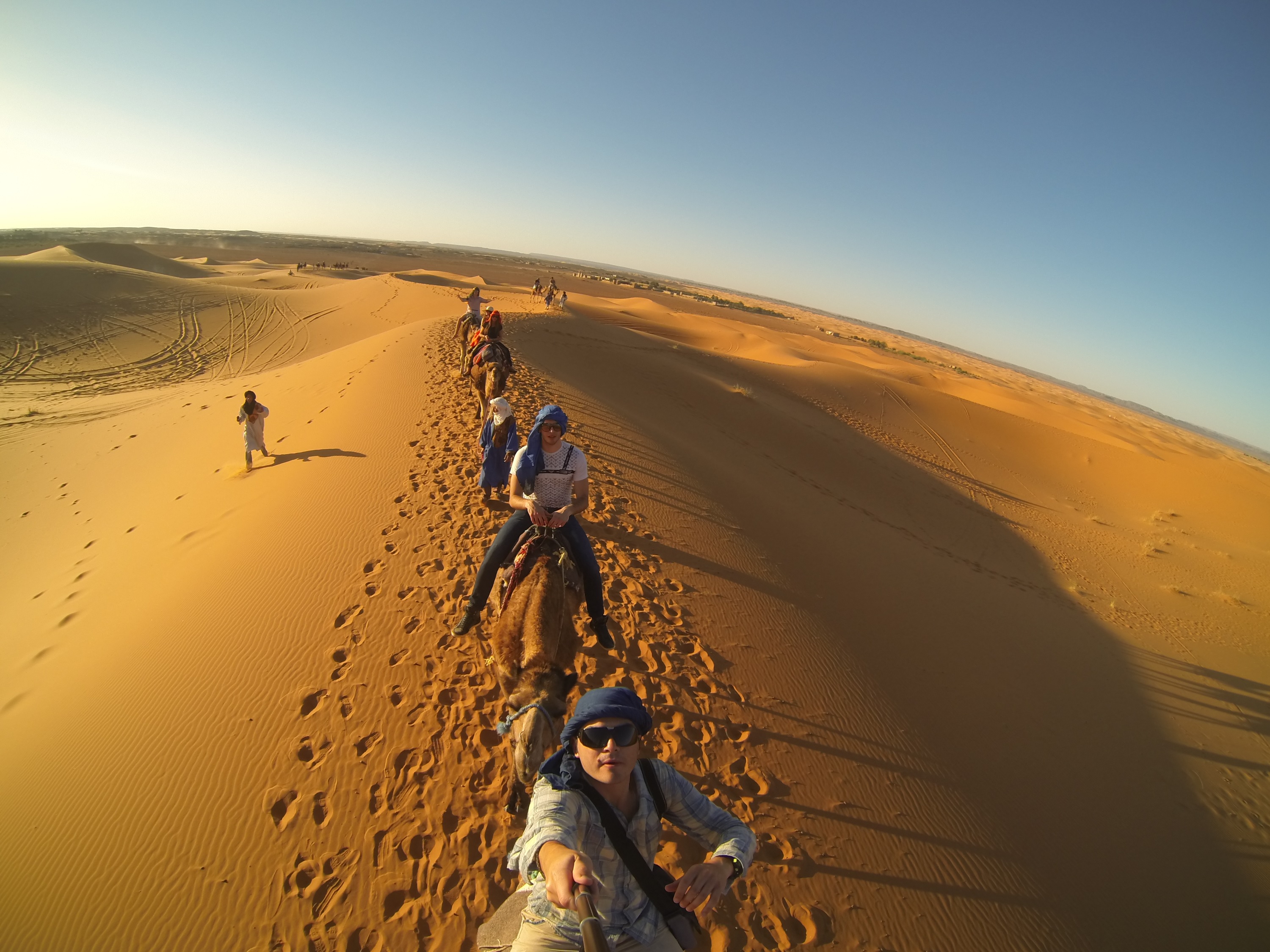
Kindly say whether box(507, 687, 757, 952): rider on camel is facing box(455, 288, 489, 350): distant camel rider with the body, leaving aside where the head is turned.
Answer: no

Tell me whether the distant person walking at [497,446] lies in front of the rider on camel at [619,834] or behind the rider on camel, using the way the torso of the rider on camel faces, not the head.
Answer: behind

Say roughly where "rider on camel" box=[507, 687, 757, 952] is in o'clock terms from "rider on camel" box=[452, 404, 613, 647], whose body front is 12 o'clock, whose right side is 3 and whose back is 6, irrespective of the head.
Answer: "rider on camel" box=[507, 687, 757, 952] is roughly at 12 o'clock from "rider on camel" box=[452, 404, 613, 647].

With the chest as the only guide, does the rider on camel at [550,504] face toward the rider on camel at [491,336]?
no

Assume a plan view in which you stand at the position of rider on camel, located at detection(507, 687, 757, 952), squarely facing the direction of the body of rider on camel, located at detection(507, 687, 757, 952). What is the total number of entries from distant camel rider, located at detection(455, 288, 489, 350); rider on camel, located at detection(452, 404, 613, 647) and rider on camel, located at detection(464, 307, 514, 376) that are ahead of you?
0

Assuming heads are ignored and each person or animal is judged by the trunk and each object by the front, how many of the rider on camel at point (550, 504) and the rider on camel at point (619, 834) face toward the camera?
2

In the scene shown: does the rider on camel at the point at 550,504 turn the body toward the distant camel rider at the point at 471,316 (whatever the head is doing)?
no

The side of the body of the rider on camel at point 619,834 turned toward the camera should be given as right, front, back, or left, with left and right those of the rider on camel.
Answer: front

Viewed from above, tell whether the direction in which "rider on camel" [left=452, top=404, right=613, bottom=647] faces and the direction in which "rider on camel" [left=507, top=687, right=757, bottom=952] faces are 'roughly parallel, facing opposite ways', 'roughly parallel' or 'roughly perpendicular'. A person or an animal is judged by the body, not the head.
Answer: roughly parallel

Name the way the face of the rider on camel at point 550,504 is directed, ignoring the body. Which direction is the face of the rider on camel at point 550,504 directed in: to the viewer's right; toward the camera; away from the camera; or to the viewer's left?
toward the camera

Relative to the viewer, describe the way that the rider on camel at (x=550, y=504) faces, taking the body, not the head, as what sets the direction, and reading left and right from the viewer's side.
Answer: facing the viewer

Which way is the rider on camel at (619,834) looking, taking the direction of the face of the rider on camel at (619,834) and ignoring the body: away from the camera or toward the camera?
toward the camera
